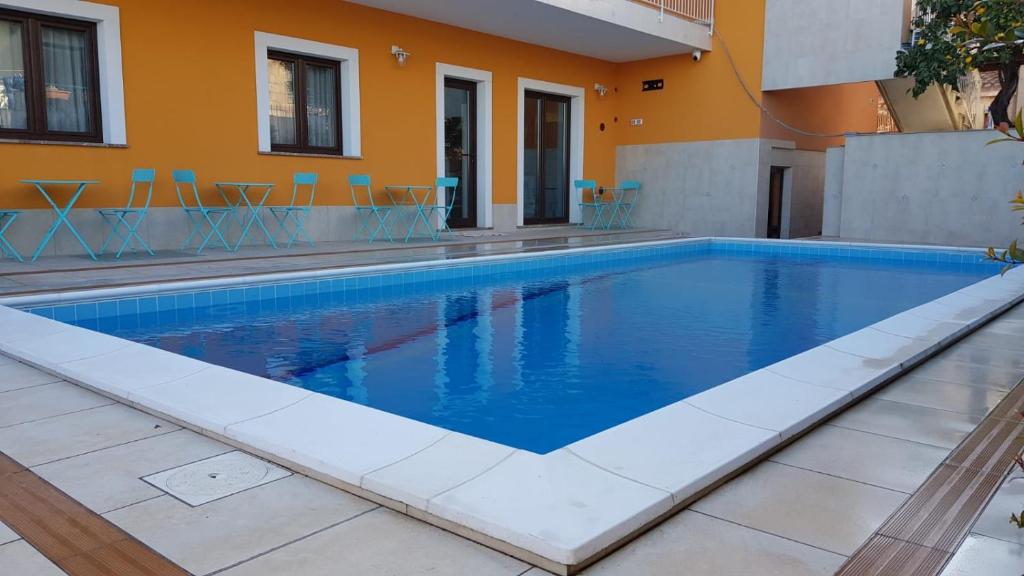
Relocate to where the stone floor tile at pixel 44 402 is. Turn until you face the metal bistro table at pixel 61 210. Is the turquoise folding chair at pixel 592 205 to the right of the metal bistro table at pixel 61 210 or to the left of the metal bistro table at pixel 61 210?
right

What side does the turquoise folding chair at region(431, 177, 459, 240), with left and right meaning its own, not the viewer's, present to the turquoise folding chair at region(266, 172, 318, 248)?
front

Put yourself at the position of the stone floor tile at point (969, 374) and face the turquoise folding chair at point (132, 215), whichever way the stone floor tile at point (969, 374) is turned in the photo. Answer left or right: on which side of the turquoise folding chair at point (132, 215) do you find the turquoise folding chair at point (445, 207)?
right

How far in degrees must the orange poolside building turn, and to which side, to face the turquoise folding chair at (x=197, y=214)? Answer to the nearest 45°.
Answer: approximately 90° to its right

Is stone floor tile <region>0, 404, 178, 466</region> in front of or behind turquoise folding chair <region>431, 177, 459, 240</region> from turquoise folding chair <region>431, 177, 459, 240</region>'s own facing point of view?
in front

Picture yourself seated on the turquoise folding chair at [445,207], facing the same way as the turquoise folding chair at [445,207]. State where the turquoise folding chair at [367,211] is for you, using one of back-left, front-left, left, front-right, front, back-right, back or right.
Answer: front

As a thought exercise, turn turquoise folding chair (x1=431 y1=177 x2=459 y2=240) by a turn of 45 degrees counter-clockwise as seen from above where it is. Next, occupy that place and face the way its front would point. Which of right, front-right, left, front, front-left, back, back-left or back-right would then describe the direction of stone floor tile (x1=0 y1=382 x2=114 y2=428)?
front

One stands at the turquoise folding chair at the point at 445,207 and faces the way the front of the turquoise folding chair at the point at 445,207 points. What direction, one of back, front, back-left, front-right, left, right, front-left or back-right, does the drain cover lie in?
front-left

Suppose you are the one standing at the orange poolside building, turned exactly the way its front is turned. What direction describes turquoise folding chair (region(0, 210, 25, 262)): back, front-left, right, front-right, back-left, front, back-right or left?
right

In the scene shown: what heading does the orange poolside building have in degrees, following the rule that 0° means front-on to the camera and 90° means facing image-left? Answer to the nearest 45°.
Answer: approximately 315°

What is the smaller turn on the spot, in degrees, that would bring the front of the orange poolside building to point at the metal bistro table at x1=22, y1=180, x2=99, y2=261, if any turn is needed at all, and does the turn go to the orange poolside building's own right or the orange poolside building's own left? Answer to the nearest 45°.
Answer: approximately 90° to the orange poolside building's own right

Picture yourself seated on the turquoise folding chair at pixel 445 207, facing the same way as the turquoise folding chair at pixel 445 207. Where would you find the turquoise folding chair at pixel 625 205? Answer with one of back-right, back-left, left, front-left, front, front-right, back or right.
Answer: back

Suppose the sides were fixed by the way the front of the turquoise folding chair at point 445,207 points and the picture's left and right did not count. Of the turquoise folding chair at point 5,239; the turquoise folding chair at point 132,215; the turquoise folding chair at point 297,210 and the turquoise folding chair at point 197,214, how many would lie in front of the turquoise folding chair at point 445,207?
4

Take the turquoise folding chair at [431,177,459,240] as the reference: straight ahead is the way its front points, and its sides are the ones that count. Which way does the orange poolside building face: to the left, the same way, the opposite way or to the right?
to the left

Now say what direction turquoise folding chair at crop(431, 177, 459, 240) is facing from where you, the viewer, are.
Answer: facing the viewer and to the left of the viewer

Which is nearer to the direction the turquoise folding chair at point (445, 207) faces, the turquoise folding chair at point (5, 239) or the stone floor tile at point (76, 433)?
the turquoise folding chair

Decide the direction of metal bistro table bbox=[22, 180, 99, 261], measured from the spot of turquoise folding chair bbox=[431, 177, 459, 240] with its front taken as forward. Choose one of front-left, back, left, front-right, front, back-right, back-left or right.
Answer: front

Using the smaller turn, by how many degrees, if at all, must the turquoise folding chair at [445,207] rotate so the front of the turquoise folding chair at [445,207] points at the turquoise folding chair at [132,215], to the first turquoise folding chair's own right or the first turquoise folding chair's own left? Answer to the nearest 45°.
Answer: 0° — it already faces it
